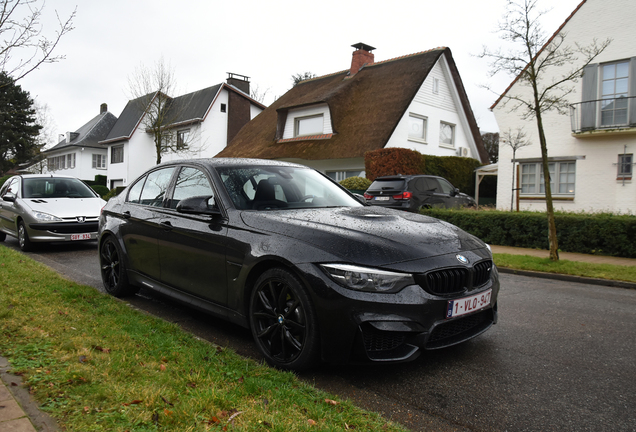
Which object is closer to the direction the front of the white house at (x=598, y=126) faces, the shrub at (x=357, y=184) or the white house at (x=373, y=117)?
the shrub

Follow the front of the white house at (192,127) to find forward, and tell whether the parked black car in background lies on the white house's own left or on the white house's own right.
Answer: on the white house's own left

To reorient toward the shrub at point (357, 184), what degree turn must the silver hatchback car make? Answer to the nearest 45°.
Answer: approximately 90° to its left

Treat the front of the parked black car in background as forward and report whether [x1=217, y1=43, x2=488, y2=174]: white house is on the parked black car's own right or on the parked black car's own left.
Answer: on the parked black car's own left

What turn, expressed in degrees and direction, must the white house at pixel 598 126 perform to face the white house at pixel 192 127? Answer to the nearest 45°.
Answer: approximately 90° to its right

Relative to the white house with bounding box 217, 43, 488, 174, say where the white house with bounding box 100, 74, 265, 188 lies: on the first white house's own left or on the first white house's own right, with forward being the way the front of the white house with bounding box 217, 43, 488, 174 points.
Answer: on the first white house's own right

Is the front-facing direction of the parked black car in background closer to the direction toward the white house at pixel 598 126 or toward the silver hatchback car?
the white house

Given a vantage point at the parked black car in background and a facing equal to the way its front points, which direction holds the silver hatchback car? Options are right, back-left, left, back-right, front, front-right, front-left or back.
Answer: back

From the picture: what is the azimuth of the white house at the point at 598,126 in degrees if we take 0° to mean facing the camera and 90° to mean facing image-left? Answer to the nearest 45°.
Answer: approximately 0°

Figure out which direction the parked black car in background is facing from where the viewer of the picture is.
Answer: facing away from the viewer and to the right of the viewer

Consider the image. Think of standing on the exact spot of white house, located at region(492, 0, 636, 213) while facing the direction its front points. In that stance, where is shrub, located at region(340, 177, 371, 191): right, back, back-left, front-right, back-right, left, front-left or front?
right
